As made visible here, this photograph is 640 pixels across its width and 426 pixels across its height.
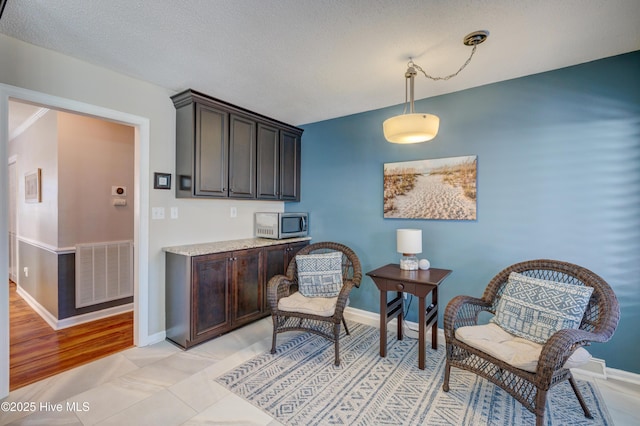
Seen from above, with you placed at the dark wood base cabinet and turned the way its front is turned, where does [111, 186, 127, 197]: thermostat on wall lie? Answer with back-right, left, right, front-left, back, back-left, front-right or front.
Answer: back

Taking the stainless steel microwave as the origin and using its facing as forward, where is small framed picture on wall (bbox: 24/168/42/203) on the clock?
The small framed picture on wall is roughly at 5 o'clock from the stainless steel microwave.

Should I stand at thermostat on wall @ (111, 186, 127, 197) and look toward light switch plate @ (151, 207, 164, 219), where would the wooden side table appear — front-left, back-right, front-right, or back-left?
front-left

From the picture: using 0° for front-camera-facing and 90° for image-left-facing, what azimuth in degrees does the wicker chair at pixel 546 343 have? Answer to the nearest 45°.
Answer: approximately 45°

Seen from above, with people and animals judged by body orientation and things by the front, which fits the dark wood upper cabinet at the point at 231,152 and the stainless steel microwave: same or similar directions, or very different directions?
same or similar directions

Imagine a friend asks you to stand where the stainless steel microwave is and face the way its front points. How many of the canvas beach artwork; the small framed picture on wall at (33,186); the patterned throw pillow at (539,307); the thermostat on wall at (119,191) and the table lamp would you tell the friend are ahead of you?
3

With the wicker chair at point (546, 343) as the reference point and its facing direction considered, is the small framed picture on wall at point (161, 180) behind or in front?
in front

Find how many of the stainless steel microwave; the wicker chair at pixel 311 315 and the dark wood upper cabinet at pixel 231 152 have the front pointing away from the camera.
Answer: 0

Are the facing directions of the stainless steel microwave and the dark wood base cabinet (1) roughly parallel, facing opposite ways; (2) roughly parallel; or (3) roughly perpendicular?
roughly parallel

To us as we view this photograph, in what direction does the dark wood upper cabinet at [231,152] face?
facing the viewer and to the right of the viewer

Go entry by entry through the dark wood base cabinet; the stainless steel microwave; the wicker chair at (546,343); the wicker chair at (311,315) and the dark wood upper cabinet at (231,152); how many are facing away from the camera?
0
